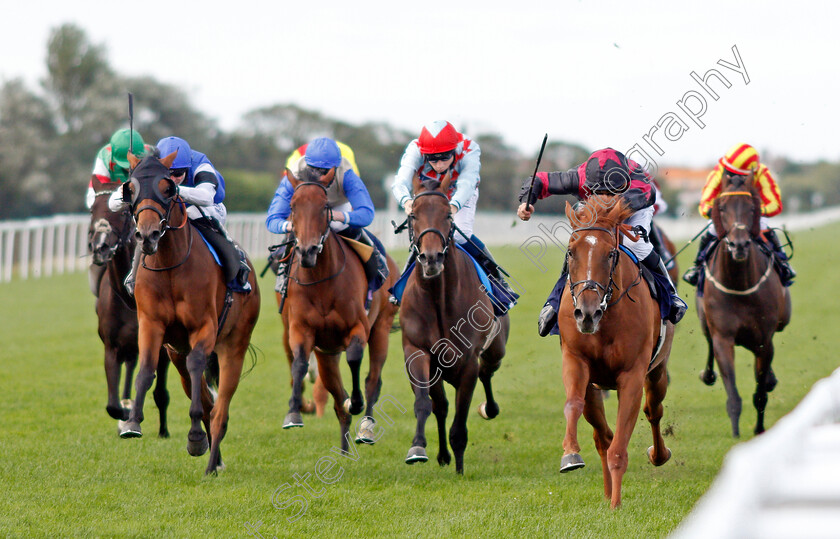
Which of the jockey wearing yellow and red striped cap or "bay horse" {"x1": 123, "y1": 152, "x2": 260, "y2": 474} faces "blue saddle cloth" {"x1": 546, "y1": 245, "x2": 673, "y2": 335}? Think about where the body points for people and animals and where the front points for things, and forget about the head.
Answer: the jockey wearing yellow and red striped cap

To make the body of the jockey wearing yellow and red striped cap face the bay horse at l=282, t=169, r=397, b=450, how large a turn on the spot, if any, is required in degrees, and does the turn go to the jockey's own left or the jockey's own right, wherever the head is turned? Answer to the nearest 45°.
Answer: approximately 45° to the jockey's own right

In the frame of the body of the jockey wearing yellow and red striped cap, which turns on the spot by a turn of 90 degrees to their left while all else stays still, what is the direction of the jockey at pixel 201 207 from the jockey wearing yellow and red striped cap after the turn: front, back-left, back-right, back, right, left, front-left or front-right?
back-right

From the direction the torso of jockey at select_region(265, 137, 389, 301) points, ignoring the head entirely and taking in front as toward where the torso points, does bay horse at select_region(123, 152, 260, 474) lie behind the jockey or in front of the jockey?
in front

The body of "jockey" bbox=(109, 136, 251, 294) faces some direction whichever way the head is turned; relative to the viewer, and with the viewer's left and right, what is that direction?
facing the viewer and to the left of the viewer

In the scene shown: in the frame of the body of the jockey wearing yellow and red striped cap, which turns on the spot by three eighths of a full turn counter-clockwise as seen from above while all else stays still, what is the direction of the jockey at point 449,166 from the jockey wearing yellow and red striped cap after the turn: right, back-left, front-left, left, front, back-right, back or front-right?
back

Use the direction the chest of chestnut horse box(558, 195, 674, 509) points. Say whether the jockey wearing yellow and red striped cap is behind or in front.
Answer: behind

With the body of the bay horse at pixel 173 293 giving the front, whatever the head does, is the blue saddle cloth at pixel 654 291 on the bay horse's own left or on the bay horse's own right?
on the bay horse's own left

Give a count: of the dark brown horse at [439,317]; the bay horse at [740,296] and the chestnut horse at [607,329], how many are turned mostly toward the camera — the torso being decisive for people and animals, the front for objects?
3

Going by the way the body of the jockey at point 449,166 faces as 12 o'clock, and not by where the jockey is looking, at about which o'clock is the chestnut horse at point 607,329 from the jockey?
The chestnut horse is roughly at 11 o'clock from the jockey.
